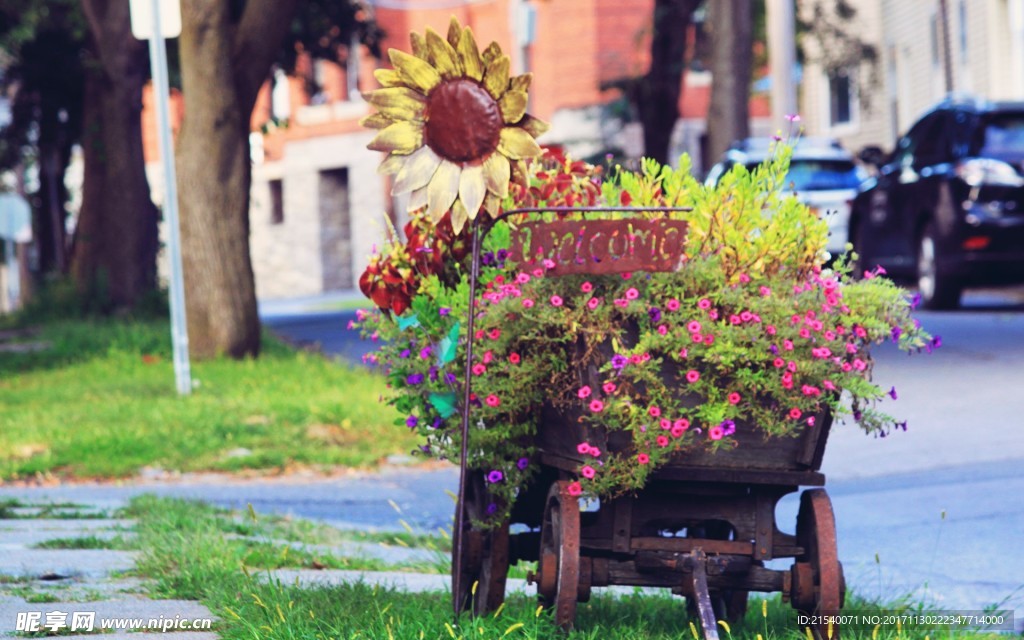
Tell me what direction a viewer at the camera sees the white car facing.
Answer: facing away from the viewer and to the left of the viewer

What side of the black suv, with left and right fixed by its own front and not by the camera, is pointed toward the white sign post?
left

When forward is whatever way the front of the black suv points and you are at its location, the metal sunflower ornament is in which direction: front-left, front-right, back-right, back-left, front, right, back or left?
back-left

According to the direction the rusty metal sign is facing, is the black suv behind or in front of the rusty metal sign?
behind

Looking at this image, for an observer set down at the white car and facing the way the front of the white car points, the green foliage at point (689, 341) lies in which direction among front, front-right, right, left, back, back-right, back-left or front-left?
back-left

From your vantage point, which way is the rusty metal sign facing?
toward the camera

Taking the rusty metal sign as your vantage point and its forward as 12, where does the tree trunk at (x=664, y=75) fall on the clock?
The tree trunk is roughly at 6 o'clock from the rusty metal sign.

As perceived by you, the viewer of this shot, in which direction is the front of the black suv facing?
facing away from the viewer and to the left of the viewer

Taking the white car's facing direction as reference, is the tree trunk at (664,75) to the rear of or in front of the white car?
in front

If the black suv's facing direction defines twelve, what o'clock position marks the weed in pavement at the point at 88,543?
The weed in pavement is roughly at 8 o'clock from the black suv.

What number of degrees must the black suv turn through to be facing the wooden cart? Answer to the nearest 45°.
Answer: approximately 135° to its left

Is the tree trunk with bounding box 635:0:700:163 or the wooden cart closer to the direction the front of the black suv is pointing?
the tree trunk

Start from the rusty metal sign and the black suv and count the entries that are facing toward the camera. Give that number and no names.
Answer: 1

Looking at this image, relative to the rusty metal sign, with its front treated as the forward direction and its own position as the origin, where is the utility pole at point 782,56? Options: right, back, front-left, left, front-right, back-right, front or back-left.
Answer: back
